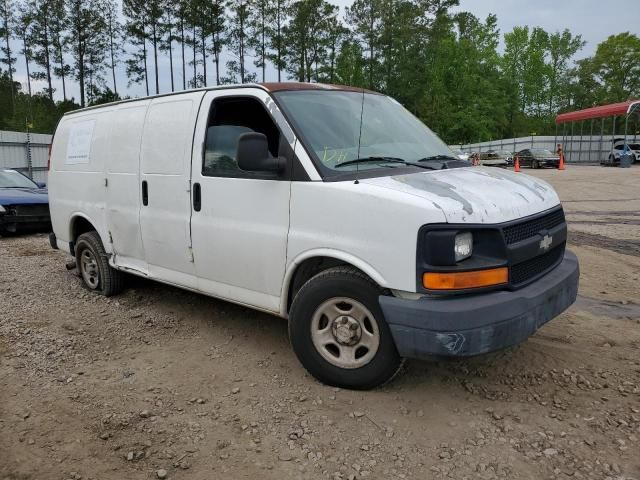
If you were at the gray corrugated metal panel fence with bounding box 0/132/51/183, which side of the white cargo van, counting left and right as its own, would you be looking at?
back

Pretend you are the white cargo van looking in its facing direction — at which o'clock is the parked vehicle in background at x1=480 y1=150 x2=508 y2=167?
The parked vehicle in background is roughly at 8 o'clock from the white cargo van.

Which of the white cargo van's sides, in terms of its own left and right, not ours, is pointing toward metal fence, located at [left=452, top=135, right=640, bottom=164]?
left

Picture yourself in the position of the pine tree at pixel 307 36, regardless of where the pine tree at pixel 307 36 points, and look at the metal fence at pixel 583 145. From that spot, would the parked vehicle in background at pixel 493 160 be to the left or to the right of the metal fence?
right

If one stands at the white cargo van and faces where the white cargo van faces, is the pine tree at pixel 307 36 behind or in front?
behind

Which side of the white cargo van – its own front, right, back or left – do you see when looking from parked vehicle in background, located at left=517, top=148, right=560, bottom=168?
left

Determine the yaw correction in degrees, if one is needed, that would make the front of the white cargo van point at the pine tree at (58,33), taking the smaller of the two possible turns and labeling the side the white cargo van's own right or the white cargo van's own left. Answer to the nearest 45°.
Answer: approximately 180°

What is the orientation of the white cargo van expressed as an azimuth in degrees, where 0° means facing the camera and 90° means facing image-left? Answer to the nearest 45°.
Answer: approximately 315°

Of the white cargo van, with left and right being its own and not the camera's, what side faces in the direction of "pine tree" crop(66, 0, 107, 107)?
back
